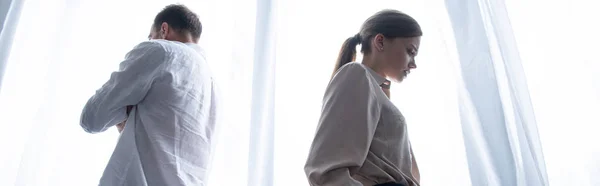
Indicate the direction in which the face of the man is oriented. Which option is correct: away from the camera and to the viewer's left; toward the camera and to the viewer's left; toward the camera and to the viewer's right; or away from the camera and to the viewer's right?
away from the camera and to the viewer's left

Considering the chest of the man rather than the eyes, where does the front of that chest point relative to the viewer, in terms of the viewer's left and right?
facing away from the viewer and to the left of the viewer

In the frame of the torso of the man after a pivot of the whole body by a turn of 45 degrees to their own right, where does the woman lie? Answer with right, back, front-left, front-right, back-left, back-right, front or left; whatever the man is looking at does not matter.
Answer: back-right

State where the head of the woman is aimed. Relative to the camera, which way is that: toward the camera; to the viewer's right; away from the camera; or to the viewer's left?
to the viewer's right

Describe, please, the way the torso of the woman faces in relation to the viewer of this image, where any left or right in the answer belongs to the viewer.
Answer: facing to the right of the viewer
